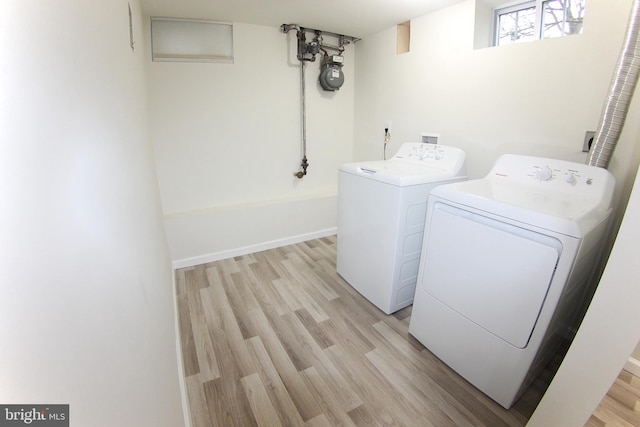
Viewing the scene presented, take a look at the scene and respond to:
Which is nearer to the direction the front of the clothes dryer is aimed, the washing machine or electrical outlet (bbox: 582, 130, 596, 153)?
the washing machine

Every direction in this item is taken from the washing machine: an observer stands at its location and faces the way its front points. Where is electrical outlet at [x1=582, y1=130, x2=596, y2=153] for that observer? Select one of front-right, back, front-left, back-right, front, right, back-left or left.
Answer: back-left

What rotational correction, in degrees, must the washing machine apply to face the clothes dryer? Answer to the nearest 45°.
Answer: approximately 90° to its left

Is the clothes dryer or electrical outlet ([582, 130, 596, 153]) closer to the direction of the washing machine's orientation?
the clothes dryer

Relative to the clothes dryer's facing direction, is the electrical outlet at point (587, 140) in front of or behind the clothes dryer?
behind

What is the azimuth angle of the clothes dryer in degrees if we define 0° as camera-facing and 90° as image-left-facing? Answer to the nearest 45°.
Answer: approximately 45°
